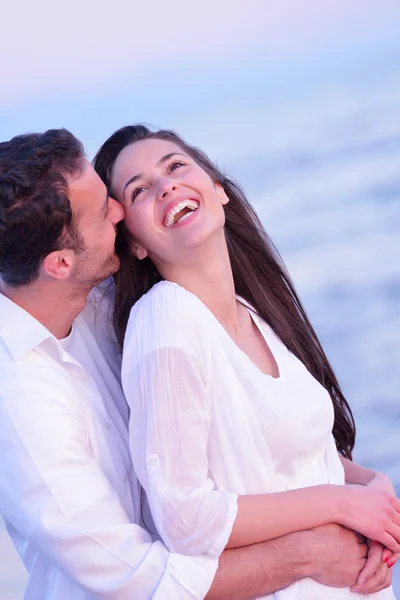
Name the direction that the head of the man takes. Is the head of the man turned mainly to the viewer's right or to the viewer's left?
to the viewer's right

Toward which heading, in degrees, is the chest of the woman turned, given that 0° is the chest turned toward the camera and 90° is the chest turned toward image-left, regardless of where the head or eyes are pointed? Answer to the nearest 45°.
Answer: approximately 315°

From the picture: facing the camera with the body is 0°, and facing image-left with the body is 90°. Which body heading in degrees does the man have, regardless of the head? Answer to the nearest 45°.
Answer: approximately 270°
